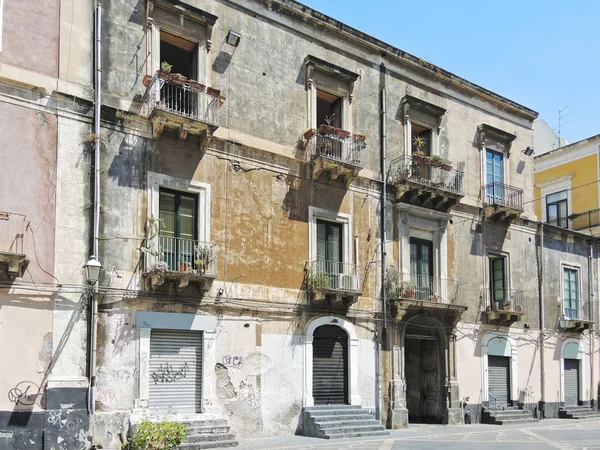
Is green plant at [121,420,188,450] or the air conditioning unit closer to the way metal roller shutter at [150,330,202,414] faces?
the green plant

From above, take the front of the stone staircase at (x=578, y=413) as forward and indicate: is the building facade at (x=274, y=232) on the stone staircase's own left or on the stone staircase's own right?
on the stone staircase's own right

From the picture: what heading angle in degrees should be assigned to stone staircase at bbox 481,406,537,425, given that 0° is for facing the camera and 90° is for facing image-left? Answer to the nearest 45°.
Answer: approximately 315°

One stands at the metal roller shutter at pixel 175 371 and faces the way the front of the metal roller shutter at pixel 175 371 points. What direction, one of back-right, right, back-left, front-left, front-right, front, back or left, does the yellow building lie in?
back-left

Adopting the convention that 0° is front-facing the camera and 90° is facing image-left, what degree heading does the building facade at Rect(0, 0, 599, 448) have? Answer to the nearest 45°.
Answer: approximately 315°

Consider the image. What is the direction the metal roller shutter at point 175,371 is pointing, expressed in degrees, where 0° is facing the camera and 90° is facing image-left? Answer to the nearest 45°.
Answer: approximately 0°

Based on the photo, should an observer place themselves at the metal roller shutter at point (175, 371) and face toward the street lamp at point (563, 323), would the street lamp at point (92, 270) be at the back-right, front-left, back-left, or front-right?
back-right

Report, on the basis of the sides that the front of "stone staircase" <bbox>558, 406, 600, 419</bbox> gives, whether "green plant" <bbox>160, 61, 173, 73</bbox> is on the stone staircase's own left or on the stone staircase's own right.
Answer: on the stone staircase's own right

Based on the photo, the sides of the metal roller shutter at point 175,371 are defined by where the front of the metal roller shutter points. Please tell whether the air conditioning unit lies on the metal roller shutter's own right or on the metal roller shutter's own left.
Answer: on the metal roller shutter's own left

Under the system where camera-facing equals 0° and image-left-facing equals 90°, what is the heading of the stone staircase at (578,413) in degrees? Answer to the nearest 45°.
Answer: approximately 315°

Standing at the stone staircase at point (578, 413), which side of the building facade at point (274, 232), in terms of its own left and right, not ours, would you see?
left
